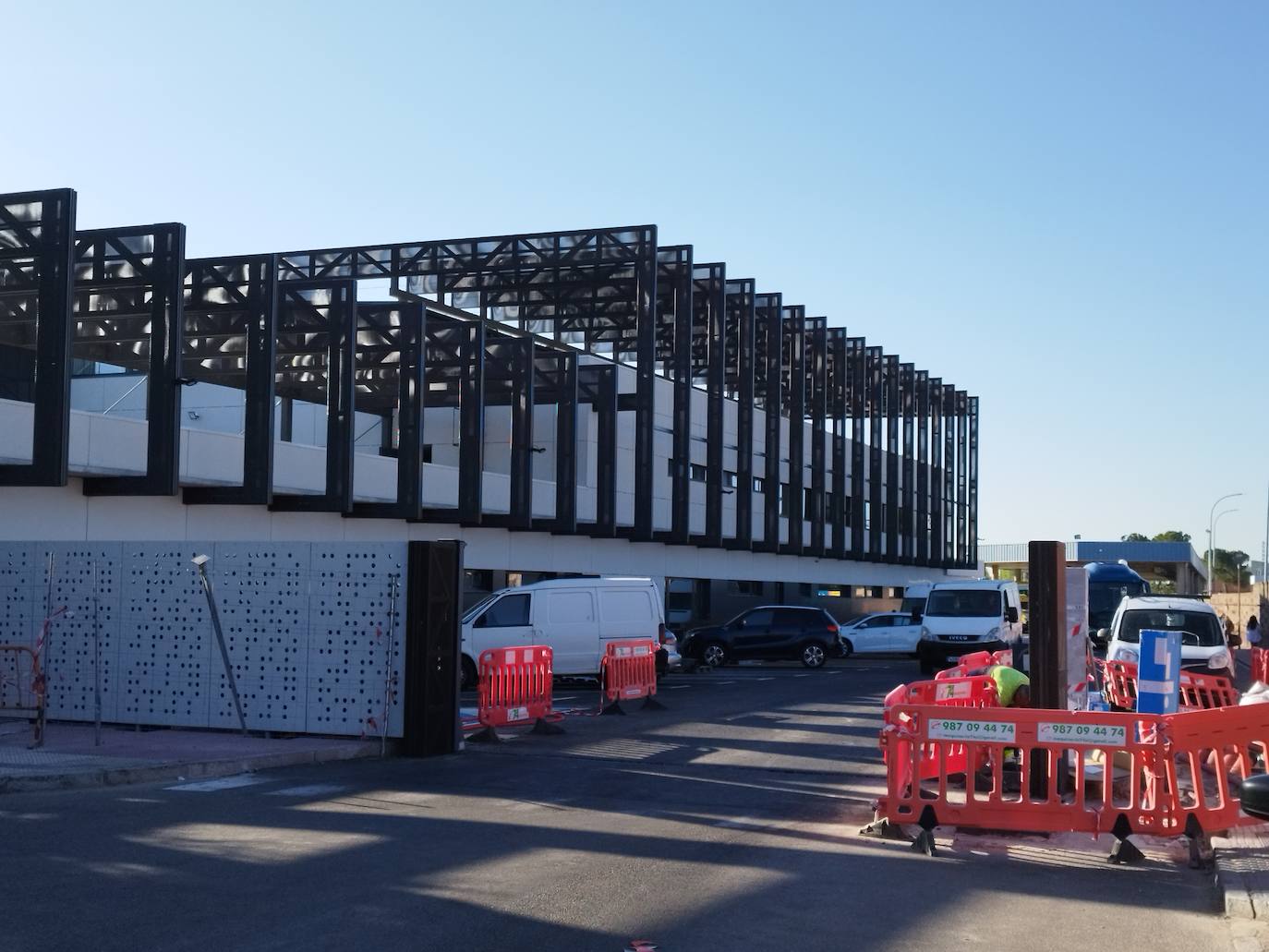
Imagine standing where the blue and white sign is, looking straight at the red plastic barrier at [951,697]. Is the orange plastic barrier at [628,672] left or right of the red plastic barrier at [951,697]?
right

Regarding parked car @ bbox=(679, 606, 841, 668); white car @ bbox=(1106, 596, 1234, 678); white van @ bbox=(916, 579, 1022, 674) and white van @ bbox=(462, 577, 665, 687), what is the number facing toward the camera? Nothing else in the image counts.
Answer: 2

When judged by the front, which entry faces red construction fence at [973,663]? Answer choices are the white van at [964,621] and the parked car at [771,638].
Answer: the white van

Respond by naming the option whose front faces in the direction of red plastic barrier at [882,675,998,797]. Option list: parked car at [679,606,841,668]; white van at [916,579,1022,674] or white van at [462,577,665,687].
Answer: white van at [916,579,1022,674]

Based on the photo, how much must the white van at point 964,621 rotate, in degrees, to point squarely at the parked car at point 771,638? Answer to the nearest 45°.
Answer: approximately 135° to its right

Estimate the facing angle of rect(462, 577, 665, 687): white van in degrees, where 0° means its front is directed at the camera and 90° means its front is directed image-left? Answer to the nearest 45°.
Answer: approximately 90°

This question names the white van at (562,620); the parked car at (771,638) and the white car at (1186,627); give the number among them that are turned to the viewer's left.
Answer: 2

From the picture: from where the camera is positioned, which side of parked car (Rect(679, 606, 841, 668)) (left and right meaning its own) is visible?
left
